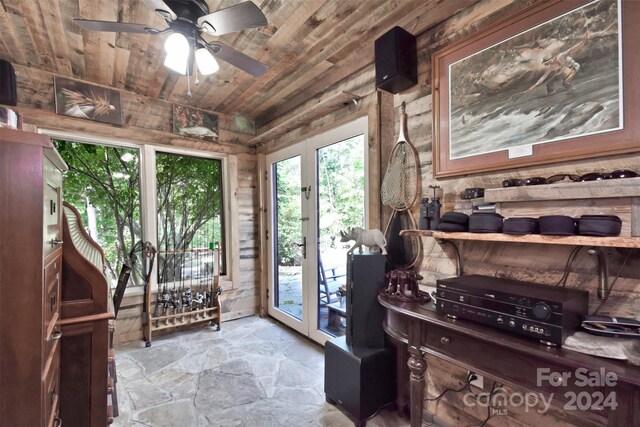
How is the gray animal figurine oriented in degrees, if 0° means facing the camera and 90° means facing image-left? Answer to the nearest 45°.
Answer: approximately 90°

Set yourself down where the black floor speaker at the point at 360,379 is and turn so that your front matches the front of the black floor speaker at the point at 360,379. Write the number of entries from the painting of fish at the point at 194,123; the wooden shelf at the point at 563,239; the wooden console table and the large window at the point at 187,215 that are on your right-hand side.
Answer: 2

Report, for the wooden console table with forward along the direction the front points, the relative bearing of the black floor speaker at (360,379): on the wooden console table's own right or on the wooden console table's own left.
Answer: on the wooden console table's own right

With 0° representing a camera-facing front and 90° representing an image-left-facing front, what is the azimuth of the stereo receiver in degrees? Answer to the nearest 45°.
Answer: approximately 45°

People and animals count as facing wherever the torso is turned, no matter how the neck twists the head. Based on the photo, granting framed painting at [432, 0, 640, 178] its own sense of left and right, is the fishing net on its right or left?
on its right

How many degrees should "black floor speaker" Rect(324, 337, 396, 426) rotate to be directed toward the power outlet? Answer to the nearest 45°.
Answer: approximately 135° to its left

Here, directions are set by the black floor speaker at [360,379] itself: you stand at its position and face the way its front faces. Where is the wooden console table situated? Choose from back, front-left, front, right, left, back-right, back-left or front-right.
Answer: left

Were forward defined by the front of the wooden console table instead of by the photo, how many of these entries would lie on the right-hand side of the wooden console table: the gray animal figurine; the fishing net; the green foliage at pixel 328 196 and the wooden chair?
4

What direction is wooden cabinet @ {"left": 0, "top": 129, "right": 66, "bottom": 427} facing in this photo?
to the viewer's right
